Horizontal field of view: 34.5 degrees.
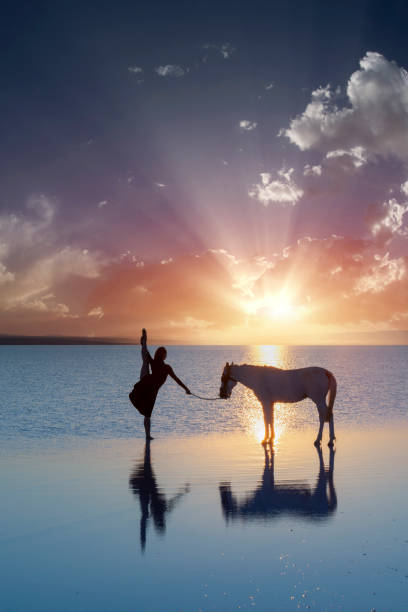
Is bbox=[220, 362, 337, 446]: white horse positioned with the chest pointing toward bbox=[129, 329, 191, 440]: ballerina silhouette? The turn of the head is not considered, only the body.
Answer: yes

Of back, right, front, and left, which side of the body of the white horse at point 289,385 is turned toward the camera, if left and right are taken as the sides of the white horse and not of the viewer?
left
